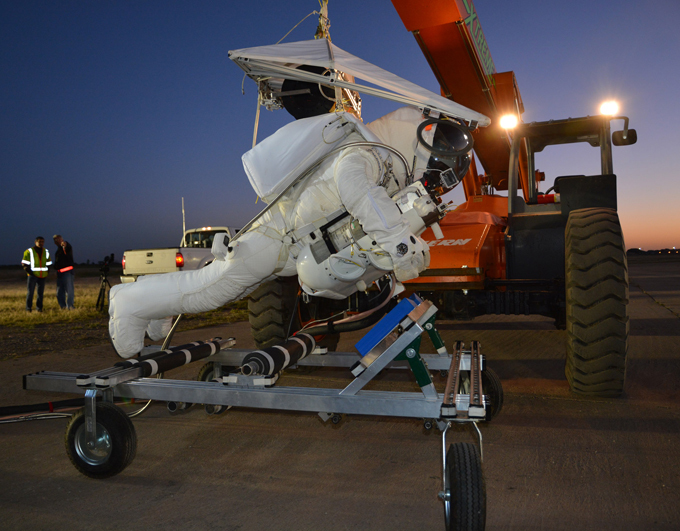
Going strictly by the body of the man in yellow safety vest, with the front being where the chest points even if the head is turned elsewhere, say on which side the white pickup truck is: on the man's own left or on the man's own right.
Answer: on the man's own left

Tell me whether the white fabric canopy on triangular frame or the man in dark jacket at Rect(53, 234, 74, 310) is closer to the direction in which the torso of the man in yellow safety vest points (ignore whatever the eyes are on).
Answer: the white fabric canopy on triangular frame

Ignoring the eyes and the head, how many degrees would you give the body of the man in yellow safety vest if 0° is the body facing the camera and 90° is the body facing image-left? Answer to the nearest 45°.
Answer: approximately 0°

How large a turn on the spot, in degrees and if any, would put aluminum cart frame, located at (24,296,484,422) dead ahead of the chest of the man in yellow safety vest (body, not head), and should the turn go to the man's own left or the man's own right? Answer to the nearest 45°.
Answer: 0° — they already face it

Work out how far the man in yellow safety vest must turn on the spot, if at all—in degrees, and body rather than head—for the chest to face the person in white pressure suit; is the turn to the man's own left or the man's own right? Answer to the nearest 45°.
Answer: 0° — they already face them

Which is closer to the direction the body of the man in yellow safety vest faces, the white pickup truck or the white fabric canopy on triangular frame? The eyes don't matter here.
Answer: the white fabric canopy on triangular frame

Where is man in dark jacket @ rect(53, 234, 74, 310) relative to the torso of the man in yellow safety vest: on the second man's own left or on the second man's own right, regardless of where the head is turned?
on the second man's own left
